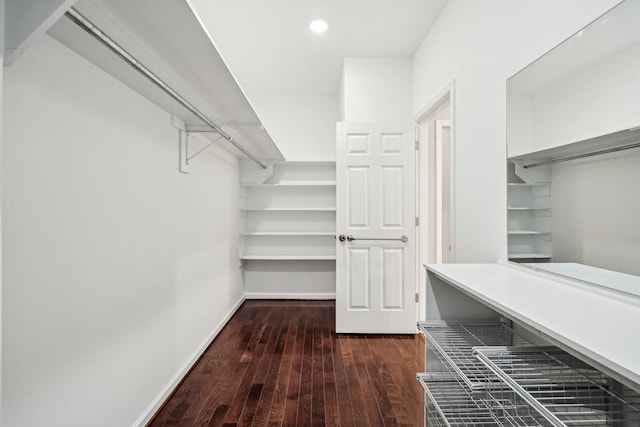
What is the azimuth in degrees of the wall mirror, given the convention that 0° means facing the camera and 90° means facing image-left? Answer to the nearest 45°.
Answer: approximately 45°

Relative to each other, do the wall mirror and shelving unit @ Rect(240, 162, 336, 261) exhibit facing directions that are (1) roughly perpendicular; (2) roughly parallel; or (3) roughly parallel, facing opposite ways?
roughly perpendicular

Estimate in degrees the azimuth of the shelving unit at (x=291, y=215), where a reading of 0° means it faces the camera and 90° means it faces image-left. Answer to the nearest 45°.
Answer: approximately 0°
